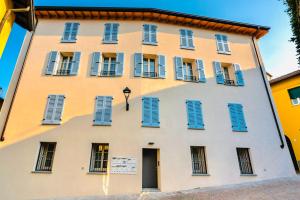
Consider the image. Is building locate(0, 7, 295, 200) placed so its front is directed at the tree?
no

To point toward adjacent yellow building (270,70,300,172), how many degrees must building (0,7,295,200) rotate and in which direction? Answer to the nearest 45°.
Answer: approximately 90° to its left

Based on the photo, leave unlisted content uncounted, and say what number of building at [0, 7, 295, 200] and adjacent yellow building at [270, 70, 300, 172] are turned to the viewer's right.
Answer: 0

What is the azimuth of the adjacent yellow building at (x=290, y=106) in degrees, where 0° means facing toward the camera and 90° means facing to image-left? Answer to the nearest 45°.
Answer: approximately 45°

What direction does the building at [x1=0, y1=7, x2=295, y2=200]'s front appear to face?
toward the camera
